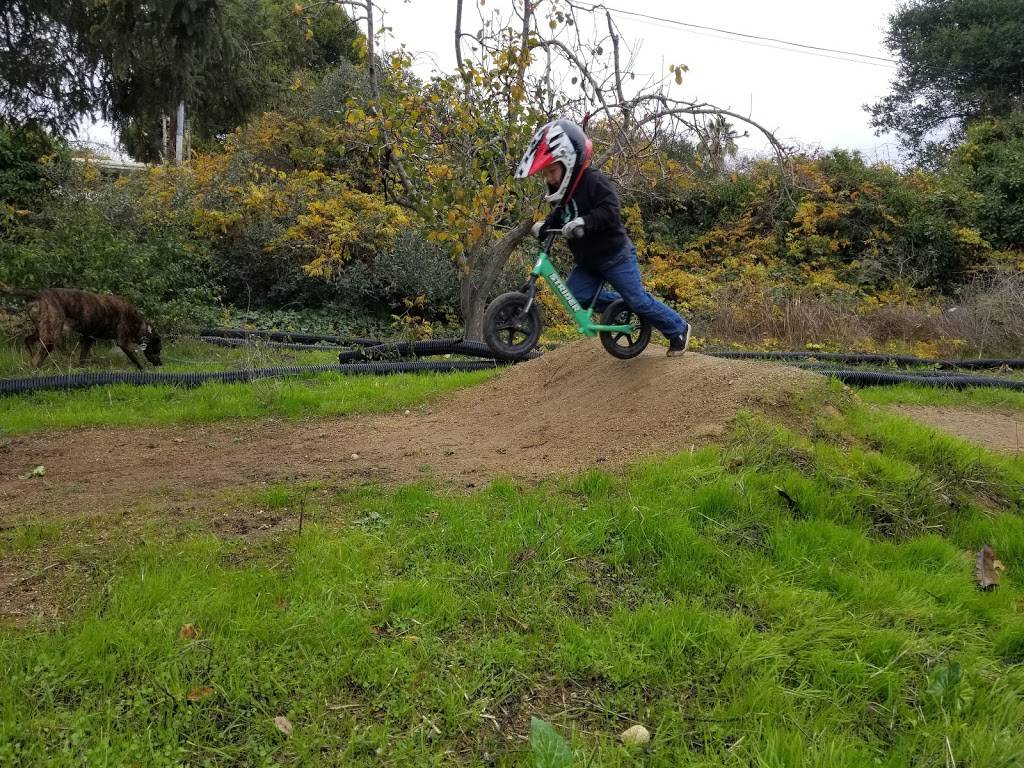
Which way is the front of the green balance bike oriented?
to the viewer's left

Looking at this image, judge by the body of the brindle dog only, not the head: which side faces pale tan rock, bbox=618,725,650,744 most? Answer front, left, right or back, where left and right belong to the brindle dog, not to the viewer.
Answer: right

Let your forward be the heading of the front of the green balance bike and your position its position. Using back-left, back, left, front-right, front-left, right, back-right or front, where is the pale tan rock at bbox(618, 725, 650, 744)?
left

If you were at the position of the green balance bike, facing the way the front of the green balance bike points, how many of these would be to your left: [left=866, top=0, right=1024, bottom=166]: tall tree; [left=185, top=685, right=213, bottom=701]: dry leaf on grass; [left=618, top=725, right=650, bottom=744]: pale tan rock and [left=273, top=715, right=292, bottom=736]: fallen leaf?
3

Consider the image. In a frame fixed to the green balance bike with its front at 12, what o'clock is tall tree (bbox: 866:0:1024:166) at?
The tall tree is roughly at 4 o'clock from the green balance bike.

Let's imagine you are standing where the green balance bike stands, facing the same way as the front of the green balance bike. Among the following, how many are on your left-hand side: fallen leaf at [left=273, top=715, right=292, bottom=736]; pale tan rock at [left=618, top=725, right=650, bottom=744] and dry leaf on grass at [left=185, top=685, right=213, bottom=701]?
3

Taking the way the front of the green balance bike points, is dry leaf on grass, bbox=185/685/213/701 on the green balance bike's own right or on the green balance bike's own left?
on the green balance bike's own left

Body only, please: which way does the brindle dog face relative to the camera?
to the viewer's right

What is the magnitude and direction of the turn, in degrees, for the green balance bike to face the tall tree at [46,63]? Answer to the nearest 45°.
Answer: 0° — it already faces it

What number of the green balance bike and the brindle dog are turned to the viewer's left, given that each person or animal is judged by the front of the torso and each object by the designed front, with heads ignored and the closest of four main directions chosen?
1
